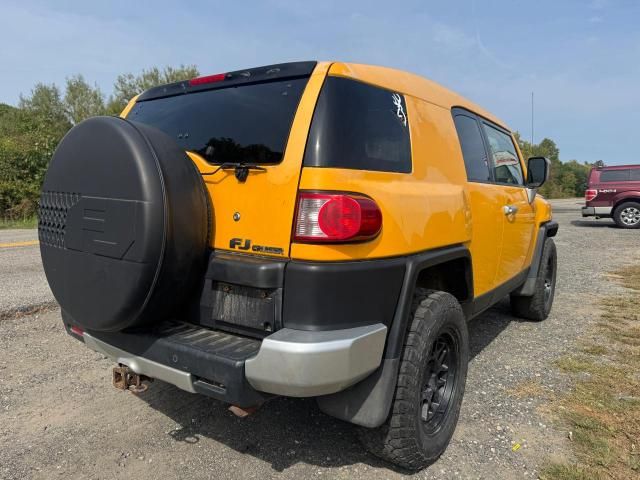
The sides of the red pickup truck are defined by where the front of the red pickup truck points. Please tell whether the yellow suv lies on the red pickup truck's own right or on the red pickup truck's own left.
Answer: on the red pickup truck's own right

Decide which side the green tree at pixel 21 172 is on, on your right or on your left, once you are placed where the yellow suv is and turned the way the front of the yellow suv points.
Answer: on your left

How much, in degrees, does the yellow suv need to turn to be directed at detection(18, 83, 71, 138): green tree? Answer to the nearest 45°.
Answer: approximately 90° to its left

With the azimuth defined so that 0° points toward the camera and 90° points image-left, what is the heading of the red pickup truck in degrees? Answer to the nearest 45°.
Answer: approximately 270°

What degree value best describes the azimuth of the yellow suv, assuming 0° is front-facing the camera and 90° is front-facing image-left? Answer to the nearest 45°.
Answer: approximately 225°

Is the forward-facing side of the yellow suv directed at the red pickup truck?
yes

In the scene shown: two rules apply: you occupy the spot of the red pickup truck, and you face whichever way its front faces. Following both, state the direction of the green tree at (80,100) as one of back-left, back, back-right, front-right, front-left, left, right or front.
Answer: back

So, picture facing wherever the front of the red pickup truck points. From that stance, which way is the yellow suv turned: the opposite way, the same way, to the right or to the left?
to the left

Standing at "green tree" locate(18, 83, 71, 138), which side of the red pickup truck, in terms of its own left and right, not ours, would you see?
back

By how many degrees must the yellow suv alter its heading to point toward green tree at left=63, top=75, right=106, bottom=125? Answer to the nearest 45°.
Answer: approximately 90° to its left
